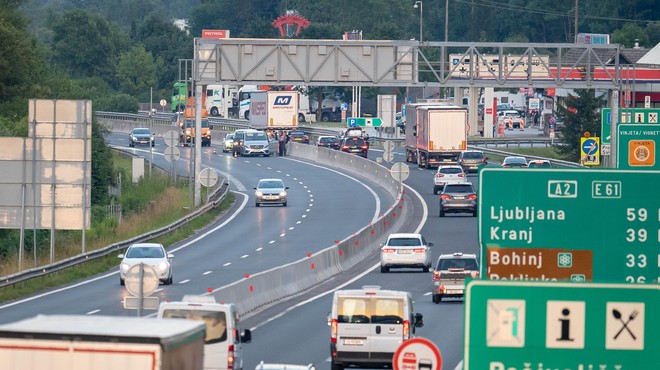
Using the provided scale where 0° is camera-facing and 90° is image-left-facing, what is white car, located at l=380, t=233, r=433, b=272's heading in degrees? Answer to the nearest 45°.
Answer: approximately 180°

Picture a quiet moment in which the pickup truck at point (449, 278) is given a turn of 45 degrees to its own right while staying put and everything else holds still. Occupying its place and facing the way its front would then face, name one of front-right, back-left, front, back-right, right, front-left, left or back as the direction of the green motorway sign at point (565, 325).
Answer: back-right

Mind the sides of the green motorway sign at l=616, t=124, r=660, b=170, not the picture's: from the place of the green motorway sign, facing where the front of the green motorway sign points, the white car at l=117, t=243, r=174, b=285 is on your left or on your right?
on your right

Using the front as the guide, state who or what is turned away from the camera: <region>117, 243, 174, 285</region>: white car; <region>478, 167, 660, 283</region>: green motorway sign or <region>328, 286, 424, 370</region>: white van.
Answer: the white van

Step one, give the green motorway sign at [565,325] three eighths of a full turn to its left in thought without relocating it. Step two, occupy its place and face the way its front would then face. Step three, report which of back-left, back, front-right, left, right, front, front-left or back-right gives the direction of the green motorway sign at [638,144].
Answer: front-left

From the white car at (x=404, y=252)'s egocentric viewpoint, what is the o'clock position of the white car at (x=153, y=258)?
the white car at (x=153, y=258) is roughly at 8 o'clock from the white car at (x=404, y=252).

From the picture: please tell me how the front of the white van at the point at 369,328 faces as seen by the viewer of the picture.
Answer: facing away from the viewer

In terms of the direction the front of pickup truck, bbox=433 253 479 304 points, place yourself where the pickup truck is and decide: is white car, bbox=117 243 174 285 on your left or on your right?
on your left

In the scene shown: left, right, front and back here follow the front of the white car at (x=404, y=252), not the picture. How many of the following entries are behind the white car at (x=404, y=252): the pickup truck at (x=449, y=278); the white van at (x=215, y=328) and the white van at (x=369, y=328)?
3

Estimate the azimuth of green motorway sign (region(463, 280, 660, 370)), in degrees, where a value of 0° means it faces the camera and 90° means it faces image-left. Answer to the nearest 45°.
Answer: approximately 0°

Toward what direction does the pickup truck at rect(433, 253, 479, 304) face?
away from the camera

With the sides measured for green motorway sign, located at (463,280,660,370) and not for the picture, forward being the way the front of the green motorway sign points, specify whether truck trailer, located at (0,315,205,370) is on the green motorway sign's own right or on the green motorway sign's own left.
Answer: on the green motorway sign's own right

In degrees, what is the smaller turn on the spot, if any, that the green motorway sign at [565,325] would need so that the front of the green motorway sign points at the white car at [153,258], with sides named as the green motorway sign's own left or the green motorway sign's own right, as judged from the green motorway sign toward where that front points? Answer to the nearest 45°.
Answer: approximately 180°
